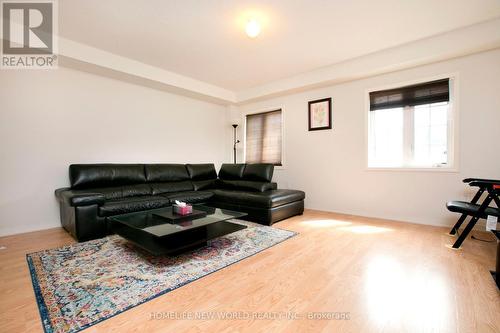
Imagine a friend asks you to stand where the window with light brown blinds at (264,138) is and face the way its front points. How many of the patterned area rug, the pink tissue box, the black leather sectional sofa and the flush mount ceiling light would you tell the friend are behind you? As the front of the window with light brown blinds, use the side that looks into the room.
0

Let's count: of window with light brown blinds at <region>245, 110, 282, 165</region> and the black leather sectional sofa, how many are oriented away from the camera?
0

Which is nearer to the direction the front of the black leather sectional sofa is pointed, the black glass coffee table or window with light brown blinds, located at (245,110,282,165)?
the black glass coffee table

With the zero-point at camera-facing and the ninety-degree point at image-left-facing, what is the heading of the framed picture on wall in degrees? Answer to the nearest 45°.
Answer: approximately 45°

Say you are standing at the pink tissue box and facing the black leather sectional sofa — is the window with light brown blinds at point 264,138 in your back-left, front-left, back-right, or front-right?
front-right

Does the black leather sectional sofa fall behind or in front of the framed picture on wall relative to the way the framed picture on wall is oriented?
in front

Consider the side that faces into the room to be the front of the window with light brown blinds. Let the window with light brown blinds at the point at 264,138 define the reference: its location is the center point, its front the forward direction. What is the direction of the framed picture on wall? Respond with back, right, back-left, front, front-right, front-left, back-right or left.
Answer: left

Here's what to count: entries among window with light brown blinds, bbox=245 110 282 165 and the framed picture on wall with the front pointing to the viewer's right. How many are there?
0

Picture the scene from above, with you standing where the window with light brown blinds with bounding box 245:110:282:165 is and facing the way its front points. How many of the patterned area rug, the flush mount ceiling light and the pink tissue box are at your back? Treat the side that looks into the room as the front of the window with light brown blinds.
0

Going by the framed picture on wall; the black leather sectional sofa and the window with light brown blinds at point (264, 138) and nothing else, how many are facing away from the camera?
0

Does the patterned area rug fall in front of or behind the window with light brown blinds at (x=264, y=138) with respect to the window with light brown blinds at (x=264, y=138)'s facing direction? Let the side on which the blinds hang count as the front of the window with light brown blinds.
in front

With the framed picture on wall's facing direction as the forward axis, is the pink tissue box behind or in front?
in front

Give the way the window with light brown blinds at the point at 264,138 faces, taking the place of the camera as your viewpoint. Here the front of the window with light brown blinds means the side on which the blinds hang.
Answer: facing the viewer and to the left of the viewer

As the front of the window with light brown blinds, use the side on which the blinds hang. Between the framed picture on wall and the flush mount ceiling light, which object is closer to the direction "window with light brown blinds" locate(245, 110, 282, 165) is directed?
the flush mount ceiling light

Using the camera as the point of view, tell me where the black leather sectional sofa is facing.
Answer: facing the viewer and to the right of the viewer

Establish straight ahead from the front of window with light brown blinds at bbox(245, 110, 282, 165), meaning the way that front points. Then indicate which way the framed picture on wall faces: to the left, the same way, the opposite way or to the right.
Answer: the same way

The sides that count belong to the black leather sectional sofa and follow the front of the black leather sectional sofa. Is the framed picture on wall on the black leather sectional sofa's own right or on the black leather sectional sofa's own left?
on the black leather sectional sofa's own left
